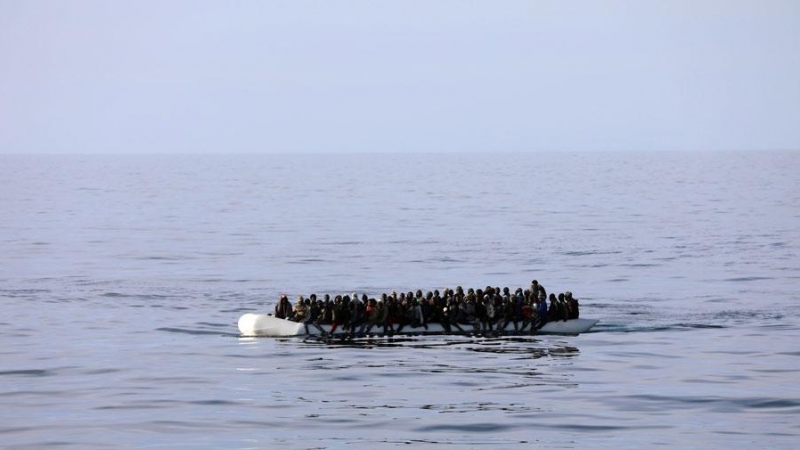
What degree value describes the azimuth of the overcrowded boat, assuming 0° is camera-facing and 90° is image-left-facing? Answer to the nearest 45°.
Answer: approximately 90°
